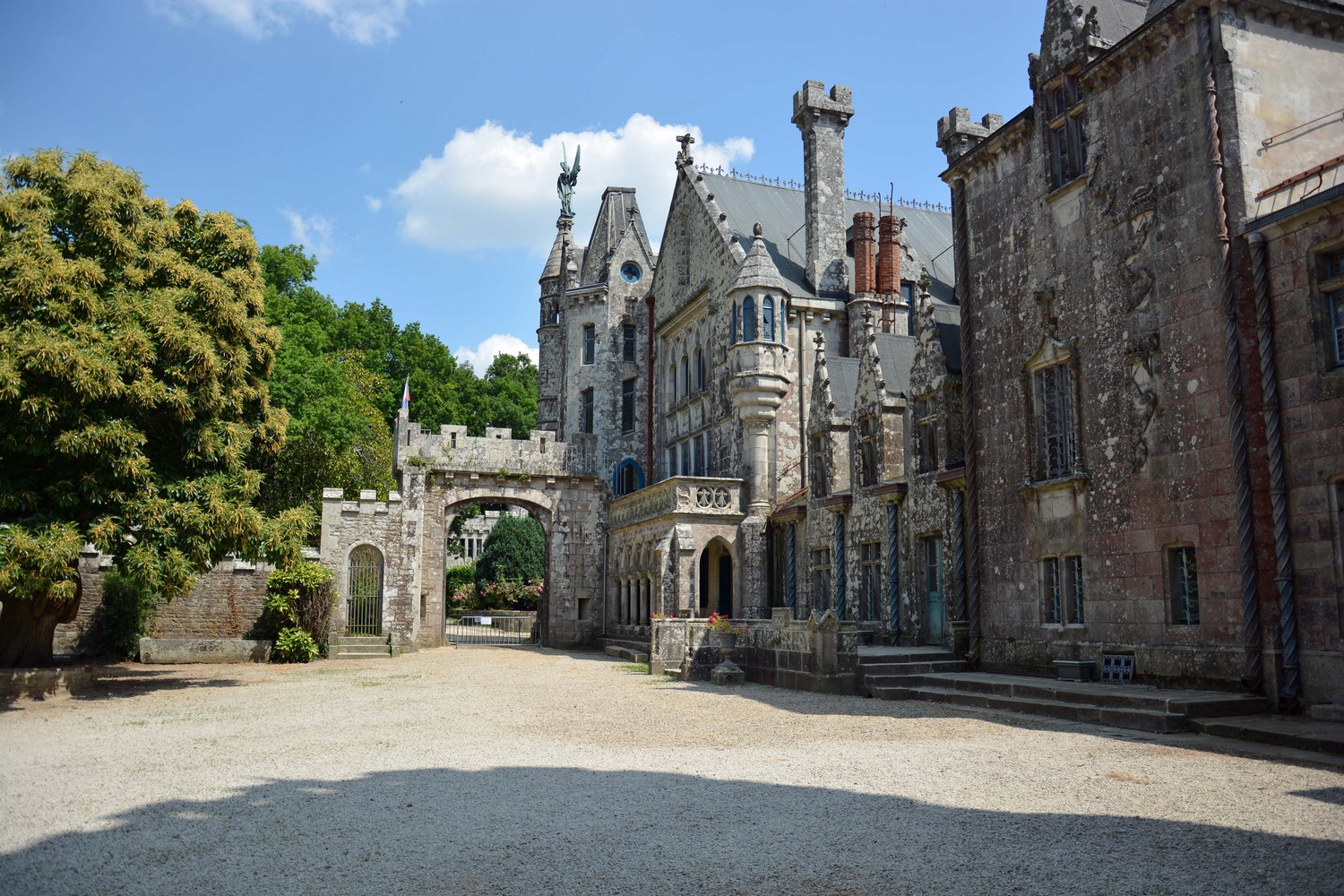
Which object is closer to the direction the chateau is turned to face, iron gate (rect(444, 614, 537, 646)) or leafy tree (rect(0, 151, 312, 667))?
the leafy tree

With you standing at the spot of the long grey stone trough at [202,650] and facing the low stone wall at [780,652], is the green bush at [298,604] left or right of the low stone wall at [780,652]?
left

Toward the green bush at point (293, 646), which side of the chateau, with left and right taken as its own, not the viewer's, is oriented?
front

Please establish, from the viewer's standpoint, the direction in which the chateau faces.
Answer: facing the viewer and to the left of the viewer

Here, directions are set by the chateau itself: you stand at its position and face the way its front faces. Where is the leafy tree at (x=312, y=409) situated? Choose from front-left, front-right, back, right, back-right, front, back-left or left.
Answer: right

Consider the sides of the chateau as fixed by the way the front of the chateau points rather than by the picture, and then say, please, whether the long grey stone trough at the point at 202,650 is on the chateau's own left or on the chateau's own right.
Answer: on the chateau's own right

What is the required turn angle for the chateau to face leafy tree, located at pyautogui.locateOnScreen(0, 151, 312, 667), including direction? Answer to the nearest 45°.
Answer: approximately 45° to its right

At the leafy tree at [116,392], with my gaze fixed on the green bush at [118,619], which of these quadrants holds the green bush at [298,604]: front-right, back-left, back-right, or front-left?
front-right

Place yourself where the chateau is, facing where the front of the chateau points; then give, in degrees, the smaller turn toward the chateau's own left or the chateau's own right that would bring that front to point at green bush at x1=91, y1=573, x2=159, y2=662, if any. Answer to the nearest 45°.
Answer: approximately 45° to the chateau's own right

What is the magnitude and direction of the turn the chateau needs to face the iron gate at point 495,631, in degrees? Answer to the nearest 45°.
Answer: approximately 90° to its right
